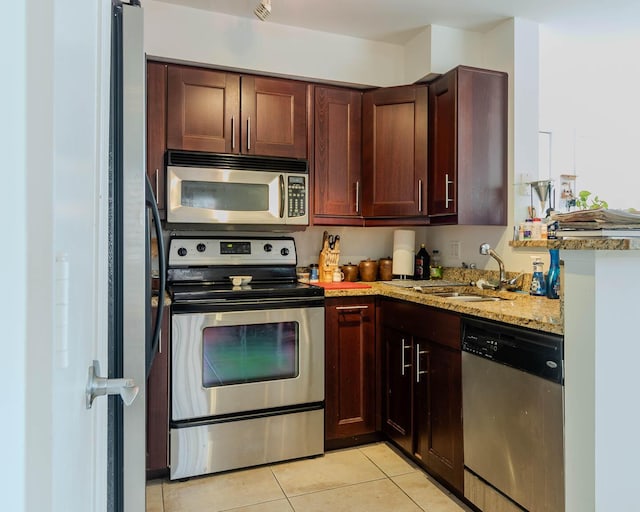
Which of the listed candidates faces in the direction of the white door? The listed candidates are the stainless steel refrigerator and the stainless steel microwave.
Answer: the stainless steel microwave

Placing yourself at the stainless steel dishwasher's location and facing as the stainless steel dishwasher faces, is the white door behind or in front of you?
in front

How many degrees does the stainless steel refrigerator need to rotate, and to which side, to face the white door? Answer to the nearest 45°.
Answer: approximately 90° to its right

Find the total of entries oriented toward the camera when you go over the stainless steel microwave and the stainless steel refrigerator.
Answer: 1

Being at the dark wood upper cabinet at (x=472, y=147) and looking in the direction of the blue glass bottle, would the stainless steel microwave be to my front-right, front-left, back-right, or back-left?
back-right

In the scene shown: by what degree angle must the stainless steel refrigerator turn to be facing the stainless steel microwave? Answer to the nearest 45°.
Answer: approximately 90° to its left

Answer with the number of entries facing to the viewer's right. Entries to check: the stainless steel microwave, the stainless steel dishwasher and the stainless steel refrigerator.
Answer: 1

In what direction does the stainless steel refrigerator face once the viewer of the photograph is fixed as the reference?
facing to the right of the viewer

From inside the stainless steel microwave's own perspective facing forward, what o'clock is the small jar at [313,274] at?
The small jar is roughly at 8 o'clock from the stainless steel microwave.
